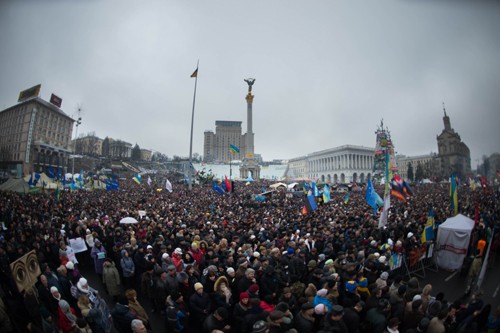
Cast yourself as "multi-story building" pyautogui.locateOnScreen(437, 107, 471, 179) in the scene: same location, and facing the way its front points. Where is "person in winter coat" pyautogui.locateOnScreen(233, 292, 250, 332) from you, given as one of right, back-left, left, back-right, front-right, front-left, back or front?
front-left

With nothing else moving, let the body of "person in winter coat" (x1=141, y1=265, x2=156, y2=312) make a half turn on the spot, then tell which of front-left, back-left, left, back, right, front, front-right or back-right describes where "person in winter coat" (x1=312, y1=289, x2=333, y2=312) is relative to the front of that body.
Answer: back-left

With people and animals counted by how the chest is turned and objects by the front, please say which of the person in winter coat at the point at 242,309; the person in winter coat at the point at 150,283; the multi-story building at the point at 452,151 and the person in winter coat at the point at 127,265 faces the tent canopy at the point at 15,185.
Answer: the multi-story building

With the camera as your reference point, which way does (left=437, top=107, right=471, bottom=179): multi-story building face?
facing the viewer and to the left of the viewer

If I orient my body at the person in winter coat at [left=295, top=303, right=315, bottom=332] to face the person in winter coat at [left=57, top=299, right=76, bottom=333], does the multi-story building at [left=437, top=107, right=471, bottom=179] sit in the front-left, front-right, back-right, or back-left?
back-right

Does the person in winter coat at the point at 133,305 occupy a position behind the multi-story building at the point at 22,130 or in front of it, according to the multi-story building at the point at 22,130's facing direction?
in front

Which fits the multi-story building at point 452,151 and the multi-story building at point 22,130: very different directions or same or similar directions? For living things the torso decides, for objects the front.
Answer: very different directions

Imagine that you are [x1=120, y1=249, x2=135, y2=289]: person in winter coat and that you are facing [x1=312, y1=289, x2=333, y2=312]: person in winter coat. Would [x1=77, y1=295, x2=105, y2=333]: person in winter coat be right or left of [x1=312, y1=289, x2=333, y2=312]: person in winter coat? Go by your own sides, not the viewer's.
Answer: right

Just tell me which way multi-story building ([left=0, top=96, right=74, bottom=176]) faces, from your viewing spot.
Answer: facing the viewer and to the right of the viewer
